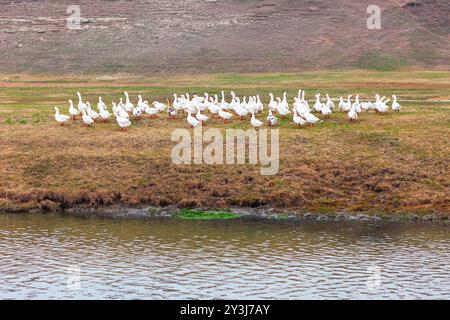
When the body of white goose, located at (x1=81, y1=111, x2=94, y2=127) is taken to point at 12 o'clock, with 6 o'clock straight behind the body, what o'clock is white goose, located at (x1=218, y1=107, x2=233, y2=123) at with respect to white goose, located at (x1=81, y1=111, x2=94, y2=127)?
white goose, located at (x1=218, y1=107, x2=233, y2=123) is roughly at 6 o'clock from white goose, located at (x1=81, y1=111, x2=94, y2=127).

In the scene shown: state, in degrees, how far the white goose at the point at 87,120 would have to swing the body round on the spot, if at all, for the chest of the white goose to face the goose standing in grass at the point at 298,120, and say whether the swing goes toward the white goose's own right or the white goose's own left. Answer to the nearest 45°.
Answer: approximately 180°

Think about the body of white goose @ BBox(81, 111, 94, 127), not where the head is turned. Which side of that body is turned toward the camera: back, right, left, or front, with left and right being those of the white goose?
left

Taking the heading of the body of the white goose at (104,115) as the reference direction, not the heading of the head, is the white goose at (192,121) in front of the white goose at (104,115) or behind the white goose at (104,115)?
behind

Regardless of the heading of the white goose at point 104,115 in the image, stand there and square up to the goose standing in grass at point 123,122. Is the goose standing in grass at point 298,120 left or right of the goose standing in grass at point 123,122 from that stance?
left
